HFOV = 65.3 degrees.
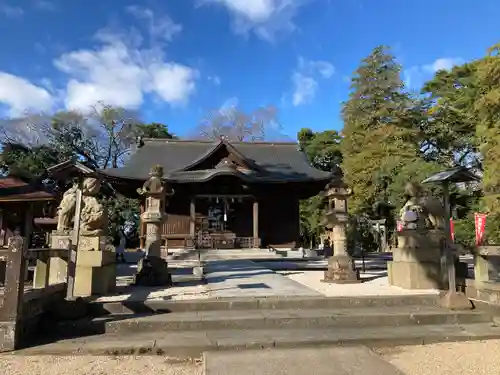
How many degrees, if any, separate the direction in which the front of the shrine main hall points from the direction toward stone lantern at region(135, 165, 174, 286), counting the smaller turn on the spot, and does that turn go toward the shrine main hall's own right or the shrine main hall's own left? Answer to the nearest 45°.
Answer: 0° — it already faces it

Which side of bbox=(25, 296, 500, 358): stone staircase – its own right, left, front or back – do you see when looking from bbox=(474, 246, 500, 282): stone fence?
left

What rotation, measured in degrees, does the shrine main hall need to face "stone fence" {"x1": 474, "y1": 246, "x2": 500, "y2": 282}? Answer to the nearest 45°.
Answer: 0° — it already faces it

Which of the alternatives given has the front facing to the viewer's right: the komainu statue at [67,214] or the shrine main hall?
the komainu statue

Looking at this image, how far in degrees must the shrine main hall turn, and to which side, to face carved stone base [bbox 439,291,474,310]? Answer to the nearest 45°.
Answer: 0° — it already faces it

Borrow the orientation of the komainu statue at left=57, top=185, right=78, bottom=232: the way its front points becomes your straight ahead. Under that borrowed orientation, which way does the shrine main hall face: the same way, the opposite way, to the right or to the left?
to the right

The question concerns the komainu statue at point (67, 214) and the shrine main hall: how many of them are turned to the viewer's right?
1

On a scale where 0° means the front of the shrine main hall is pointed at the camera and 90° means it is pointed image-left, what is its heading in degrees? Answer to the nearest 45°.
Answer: approximately 0°

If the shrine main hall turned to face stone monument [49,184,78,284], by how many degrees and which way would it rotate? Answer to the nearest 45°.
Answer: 0° — it already faces it

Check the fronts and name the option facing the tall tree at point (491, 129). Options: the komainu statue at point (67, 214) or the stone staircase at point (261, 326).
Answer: the komainu statue

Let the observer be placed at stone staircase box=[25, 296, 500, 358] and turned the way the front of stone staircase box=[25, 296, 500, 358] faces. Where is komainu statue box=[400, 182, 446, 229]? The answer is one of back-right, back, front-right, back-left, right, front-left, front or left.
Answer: back-left

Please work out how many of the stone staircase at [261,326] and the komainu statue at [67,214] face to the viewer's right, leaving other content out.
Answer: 1

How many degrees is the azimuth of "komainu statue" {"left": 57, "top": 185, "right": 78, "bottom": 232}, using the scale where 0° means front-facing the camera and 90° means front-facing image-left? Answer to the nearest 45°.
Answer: approximately 270°

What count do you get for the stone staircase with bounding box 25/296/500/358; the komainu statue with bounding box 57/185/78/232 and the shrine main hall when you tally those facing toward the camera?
2

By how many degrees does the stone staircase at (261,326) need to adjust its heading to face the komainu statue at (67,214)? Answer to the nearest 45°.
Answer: approximately 135° to its right
